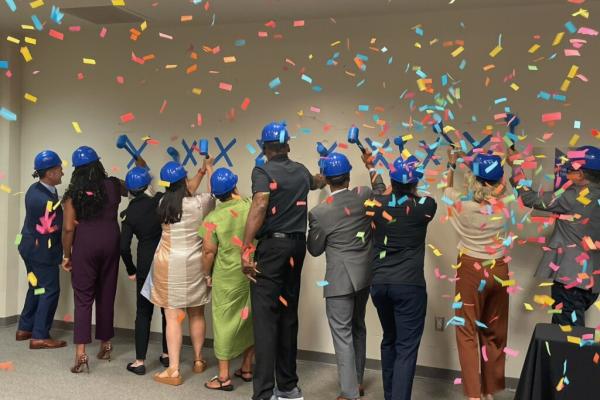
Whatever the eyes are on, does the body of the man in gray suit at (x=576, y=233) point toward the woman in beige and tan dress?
no

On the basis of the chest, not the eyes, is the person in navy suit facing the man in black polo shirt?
no

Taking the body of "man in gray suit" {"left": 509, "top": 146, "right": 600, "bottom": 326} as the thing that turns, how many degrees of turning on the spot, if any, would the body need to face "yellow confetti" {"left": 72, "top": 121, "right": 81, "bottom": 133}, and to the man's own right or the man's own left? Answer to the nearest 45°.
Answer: approximately 45° to the man's own left

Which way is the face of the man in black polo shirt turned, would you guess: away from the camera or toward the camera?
away from the camera

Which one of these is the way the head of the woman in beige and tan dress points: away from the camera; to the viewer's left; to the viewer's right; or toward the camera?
away from the camera

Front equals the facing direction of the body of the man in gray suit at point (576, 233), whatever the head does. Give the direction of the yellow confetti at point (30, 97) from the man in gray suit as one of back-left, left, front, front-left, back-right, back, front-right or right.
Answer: front-left

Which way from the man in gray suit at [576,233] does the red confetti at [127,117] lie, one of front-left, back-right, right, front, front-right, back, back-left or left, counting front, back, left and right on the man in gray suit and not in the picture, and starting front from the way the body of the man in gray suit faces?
front-left

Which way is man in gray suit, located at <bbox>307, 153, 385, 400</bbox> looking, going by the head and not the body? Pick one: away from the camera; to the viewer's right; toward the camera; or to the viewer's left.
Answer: away from the camera

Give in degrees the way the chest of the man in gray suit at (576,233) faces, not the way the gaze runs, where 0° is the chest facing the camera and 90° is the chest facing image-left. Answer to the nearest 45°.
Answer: approximately 135°

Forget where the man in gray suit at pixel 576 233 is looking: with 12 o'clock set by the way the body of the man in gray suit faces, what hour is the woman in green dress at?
The woman in green dress is roughly at 10 o'clock from the man in gray suit.

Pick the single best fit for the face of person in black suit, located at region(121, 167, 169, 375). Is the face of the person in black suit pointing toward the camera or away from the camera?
away from the camera

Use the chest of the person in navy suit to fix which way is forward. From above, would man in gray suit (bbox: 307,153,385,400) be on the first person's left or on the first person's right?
on the first person's right

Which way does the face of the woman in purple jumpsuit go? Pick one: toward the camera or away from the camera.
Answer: away from the camera

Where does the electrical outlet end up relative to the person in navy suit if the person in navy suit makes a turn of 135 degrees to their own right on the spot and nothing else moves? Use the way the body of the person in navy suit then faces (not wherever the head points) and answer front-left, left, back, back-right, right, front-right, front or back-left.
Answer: left

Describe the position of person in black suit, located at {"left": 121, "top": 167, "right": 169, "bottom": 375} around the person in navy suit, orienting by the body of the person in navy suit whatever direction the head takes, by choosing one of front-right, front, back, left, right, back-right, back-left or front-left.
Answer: front-right

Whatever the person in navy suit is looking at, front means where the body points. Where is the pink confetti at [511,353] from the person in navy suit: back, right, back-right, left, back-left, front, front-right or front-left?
front-right
